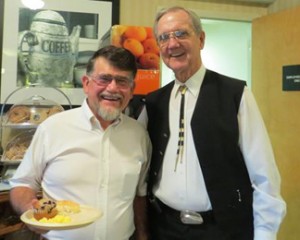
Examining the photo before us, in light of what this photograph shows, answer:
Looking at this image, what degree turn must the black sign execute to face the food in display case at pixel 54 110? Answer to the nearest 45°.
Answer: approximately 45° to its right

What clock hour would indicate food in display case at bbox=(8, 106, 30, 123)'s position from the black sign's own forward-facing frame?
The food in display case is roughly at 2 o'clock from the black sign.

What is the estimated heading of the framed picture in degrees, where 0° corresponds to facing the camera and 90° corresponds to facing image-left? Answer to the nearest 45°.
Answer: approximately 0°

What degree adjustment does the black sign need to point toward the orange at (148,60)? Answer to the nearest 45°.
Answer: approximately 45° to its right

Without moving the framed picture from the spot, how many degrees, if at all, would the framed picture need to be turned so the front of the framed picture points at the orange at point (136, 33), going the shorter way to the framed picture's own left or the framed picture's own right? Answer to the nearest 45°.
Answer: approximately 45° to the framed picture's own left

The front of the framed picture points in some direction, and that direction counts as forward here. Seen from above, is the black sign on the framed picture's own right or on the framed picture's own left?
on the framed picture's own left

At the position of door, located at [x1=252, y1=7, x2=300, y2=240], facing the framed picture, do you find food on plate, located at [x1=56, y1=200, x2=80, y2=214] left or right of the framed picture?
left

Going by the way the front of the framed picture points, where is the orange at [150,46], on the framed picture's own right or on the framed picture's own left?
on the framed picture's own left

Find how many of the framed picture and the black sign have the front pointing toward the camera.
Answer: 2

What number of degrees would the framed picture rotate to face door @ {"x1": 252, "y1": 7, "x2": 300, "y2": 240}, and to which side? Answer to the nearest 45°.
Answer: approximately 90° to its left

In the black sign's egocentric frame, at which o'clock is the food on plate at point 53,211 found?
The food on plate is roughly at 1 o'clock from the black sign.
